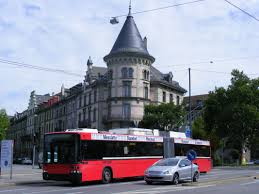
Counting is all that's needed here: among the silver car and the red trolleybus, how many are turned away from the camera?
0

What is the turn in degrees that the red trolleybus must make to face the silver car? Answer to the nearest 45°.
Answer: approximately 135° to its left

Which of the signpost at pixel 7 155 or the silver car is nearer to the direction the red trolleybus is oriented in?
the signpost
